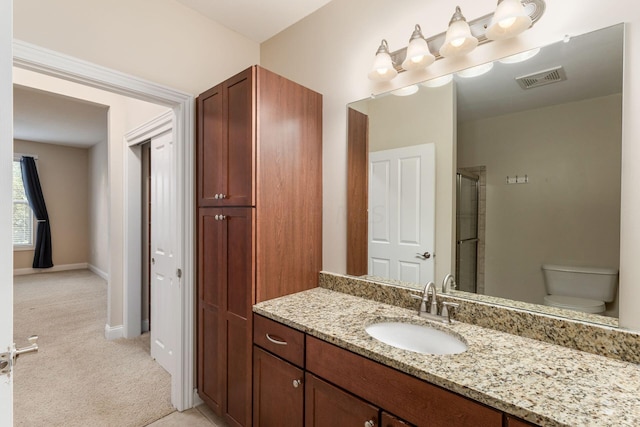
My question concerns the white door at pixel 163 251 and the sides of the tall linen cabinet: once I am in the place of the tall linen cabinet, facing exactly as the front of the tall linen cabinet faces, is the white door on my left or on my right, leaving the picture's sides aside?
on my right

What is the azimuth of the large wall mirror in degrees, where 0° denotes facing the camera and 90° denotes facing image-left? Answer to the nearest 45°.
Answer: approximately 45°

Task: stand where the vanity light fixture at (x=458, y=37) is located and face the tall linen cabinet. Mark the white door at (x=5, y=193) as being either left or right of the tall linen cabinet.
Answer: left

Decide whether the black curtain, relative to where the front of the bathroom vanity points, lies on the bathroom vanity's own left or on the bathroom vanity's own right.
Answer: on the bathroom vanity's own right

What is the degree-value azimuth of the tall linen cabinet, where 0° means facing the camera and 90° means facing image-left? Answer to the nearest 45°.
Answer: approximately 45°

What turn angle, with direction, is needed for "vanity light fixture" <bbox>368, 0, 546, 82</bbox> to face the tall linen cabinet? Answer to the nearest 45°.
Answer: approximately 45° to its right

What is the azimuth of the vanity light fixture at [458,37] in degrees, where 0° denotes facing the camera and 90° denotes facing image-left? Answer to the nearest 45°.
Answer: approximately 45°

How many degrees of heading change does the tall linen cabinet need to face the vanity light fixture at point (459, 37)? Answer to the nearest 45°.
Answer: approximately 90° to its left
